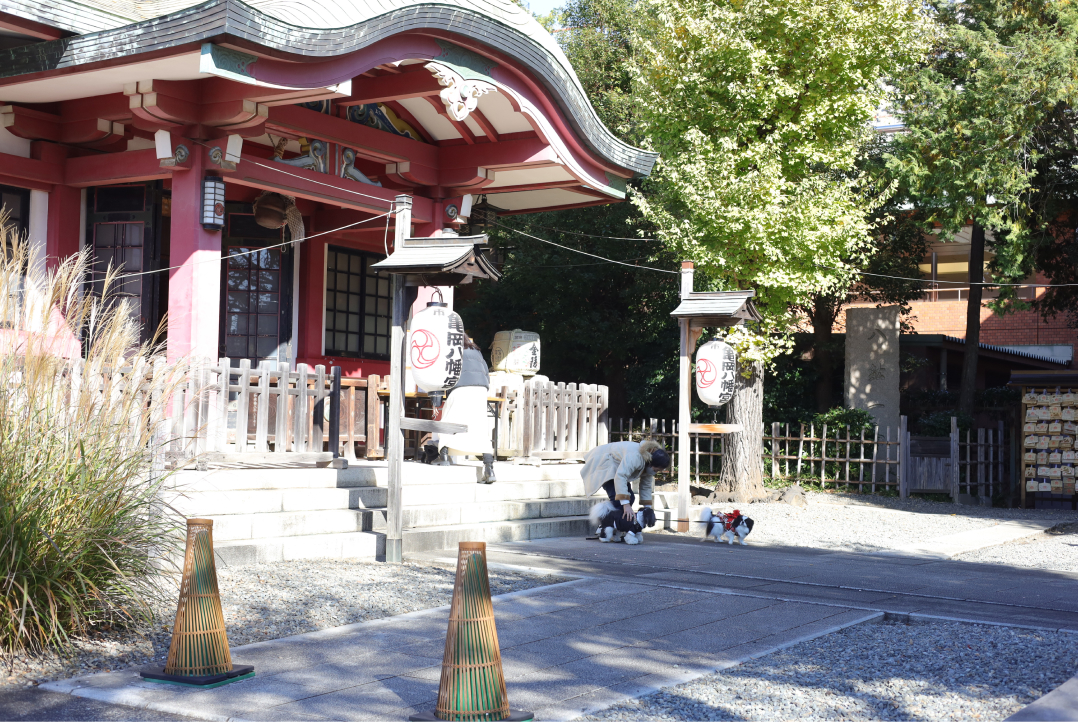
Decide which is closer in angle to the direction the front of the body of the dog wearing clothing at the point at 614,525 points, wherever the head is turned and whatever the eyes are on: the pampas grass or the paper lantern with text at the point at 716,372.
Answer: the paper lantern with text

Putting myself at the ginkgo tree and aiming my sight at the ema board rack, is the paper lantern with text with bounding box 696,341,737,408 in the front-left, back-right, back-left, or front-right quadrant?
back-right

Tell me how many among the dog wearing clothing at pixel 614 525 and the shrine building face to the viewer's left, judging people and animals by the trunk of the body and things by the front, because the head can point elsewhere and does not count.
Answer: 0

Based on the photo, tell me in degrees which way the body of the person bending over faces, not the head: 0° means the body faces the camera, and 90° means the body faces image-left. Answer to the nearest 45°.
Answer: approximately 270°

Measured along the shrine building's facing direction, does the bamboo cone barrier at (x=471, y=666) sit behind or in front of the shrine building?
in front

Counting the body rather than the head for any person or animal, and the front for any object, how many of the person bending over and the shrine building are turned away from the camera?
0

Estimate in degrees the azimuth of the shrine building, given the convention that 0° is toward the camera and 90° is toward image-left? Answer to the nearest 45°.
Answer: approximately 315°

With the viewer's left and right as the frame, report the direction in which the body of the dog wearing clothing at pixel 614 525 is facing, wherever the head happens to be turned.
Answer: facing to the right of the viewer
